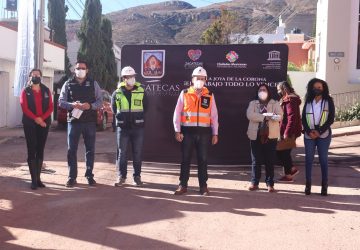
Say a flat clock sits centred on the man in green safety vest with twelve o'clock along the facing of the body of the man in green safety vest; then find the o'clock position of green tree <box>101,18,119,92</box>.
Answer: The green tree is roughly at 6 o'clock from the man in green safety vest.

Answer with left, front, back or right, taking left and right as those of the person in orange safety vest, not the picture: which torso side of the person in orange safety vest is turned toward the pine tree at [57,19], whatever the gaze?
back

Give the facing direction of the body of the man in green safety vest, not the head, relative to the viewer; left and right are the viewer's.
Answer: facing the viewer

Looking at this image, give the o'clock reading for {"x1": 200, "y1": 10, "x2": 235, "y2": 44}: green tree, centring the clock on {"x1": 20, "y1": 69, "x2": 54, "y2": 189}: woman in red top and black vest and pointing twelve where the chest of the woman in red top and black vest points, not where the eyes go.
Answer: The green tree is roughly at 7 o'clock from the woman in red top and black vest.

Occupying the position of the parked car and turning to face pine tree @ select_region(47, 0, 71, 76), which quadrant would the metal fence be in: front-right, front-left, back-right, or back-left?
back-right

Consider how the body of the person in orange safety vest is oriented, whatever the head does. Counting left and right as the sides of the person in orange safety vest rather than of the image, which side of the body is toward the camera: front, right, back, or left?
front

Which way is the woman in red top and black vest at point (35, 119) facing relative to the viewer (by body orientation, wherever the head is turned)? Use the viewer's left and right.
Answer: facing the viewer

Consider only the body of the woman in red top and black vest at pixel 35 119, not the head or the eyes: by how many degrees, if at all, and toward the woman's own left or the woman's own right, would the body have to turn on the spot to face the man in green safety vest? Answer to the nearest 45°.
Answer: approximately 90° to the woman's own left

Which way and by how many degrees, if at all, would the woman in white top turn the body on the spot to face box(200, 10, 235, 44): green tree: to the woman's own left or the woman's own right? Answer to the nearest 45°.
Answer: approximately 180°

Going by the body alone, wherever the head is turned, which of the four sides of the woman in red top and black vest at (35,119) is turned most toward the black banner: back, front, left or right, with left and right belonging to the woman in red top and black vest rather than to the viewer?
left

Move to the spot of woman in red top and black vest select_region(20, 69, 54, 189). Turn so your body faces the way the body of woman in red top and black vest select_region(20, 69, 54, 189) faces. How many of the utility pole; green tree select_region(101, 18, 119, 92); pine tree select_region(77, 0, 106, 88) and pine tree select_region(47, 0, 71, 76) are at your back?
4
